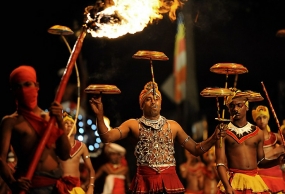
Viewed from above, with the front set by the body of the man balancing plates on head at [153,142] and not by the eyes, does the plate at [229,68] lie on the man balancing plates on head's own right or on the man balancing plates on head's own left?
on the man balancing plates on head's own left

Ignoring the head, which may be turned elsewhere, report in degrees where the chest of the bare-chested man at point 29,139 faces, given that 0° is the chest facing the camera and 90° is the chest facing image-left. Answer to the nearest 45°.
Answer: approximately 315°

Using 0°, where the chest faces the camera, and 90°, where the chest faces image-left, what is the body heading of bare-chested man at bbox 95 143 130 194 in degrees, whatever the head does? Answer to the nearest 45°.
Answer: approximately 0°

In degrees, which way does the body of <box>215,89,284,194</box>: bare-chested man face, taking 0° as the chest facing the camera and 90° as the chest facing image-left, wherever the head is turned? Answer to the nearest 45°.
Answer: approximately 0°
